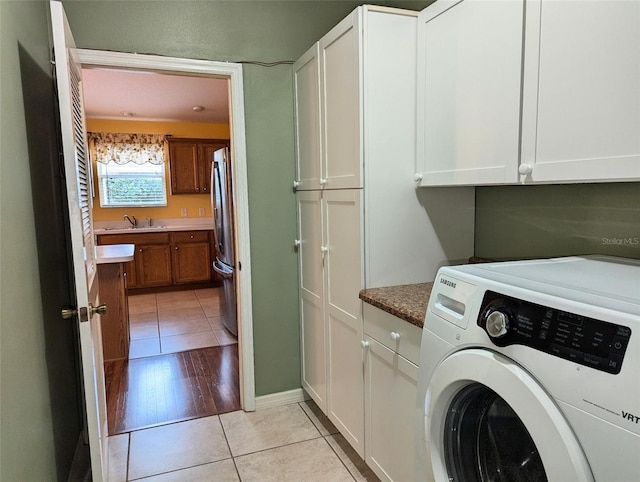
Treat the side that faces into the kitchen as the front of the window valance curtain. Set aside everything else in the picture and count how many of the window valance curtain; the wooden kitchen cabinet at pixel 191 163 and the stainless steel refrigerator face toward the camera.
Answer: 2

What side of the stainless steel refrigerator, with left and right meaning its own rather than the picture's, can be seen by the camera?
left

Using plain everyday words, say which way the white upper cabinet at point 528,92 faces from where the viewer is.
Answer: facing the viewer and to the left of the viewer

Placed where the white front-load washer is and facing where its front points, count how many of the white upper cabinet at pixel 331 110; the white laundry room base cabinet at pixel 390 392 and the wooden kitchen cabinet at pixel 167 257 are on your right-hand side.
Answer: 3

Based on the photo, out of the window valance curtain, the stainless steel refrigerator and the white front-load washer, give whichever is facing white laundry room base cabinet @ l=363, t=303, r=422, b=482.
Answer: the window valance curtain

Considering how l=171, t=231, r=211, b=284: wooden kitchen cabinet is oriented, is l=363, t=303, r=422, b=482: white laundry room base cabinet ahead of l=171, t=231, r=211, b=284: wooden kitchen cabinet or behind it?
ahead

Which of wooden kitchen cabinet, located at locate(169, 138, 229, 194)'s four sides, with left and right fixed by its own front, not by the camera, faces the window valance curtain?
right

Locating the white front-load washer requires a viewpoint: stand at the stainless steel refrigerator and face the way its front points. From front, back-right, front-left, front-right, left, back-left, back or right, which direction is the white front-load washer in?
left

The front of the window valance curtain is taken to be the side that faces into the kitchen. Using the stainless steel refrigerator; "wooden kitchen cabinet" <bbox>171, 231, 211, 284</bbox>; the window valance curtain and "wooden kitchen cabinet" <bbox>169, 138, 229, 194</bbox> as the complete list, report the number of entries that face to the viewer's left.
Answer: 1

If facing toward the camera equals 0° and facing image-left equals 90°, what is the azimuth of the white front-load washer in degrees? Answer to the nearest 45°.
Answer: approximately 45°

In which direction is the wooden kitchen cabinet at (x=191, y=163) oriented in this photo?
toward the camera

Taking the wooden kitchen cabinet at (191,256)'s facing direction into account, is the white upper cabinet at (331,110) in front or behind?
in front

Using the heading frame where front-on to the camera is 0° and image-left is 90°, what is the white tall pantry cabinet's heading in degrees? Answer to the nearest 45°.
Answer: approximately 45°

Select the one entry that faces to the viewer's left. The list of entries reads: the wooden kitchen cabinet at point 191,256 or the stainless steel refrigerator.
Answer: the stainless steel refrigerator

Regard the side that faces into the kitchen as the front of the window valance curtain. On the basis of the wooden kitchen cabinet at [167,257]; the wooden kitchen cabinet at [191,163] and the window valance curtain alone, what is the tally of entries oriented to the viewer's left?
0
